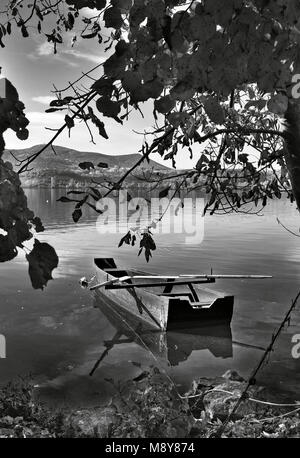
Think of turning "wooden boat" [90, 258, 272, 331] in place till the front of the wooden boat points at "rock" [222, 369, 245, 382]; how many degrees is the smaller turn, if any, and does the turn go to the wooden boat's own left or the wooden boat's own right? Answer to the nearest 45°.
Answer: approximately 135° to the wooden boat's own left

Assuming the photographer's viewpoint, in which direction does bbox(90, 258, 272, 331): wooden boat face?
facing away from the viewer and to the left of the viewer

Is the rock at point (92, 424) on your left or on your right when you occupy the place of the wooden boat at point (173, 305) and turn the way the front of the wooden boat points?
on your left
